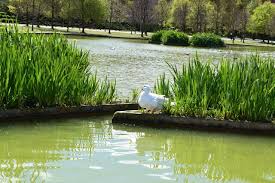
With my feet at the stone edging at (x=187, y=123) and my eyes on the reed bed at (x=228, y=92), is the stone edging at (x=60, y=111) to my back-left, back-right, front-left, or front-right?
back-left

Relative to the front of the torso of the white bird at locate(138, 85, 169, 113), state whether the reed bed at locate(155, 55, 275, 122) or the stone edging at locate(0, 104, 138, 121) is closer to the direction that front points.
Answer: the stone edging

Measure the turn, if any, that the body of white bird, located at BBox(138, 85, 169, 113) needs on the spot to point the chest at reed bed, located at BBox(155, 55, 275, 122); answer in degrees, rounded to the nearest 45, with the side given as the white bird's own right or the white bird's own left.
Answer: approximately 180°

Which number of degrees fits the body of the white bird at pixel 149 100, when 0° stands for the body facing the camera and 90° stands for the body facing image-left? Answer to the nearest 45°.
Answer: approximately 90°

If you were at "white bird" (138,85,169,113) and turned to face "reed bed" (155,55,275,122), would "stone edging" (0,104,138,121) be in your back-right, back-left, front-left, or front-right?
back-left
